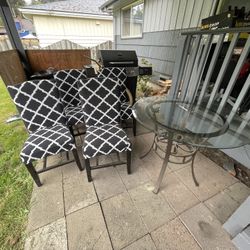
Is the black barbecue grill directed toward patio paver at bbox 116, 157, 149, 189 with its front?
yes

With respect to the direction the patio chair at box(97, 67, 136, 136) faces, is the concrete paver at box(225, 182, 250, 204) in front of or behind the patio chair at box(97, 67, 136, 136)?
in front

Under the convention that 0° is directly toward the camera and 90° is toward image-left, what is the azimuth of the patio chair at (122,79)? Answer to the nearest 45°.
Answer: approximately 0°

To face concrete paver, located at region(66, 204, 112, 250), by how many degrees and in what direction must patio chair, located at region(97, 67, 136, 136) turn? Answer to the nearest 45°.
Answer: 0° — it already faces it

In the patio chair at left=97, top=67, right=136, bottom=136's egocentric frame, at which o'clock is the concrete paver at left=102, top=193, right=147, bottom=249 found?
The concrete paver is roughly at 12 o'clock from the patio chair.

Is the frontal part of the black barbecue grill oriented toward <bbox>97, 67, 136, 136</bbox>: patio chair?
yes

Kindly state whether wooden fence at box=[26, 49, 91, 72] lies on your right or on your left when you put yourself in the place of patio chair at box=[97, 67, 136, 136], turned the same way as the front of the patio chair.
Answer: on your right

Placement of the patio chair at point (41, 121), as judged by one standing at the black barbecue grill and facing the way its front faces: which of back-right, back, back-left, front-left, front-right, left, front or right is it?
front-right

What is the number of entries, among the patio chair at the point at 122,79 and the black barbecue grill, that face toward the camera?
2

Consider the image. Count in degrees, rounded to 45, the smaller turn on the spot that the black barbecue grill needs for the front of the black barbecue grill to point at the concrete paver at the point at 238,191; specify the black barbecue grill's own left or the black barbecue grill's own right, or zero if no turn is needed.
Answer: approximately 45° to the black barbecue grill's own left

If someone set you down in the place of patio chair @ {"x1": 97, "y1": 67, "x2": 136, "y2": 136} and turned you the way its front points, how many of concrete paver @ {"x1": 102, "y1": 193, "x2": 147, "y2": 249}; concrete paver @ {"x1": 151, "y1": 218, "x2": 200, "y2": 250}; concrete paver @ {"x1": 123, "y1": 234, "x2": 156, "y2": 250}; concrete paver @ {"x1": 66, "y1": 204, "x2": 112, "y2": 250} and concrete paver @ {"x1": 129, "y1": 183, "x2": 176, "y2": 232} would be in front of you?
5

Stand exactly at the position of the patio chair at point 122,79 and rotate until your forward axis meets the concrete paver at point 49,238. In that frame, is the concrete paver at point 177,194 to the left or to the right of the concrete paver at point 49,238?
left

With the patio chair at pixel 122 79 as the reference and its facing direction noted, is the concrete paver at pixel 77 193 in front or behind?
in front

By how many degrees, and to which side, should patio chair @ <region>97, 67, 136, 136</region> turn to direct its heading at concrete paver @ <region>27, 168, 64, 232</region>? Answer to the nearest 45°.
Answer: approximately 45° to its right
